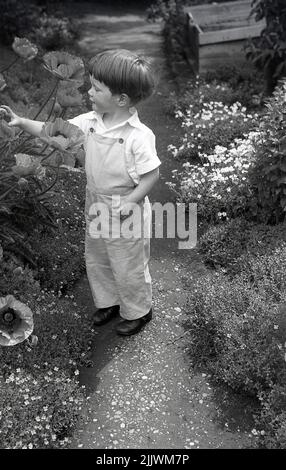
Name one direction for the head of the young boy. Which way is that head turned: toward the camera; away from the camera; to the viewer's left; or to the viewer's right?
to the viewer's left

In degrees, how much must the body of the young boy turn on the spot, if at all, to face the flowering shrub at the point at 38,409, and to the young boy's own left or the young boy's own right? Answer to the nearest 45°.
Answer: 0° — they already face it

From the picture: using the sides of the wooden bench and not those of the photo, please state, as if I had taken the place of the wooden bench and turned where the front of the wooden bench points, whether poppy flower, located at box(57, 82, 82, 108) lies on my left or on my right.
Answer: on my right

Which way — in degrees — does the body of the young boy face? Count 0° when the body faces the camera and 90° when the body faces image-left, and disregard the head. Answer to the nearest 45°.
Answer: approximately 45°

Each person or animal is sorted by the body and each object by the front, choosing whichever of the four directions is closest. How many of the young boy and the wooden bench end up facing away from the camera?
0

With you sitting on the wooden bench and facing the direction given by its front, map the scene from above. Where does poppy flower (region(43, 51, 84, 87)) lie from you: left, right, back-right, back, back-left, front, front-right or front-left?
front-right

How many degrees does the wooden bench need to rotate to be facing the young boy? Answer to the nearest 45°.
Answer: approximately 45° to its right

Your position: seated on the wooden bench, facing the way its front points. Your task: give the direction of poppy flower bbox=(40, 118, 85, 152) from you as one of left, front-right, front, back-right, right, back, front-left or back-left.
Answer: front-right

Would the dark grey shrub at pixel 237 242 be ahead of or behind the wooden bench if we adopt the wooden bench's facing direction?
ahead

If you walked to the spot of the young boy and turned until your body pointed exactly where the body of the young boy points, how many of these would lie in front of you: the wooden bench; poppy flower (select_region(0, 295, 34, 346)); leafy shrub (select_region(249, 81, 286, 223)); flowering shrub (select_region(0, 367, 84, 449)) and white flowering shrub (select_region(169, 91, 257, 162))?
2
